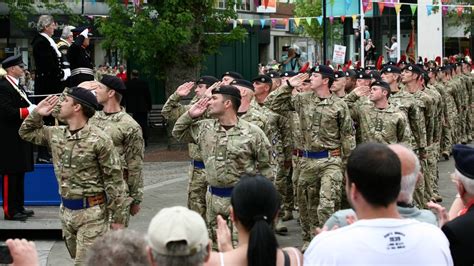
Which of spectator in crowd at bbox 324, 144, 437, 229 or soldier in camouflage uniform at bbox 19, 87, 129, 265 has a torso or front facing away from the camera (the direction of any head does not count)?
the spectator in crowd

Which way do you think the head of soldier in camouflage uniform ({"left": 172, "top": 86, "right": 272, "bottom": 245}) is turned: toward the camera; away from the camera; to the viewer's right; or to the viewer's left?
to the viewer's left

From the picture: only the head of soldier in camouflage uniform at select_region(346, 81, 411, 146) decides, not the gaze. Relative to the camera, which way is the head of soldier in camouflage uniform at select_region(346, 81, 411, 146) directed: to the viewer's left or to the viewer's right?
to the viewer's left

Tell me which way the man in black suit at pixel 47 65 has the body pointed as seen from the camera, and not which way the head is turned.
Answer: to the viewer's right

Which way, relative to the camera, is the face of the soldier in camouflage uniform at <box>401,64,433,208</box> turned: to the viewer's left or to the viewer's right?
to the viewer's left

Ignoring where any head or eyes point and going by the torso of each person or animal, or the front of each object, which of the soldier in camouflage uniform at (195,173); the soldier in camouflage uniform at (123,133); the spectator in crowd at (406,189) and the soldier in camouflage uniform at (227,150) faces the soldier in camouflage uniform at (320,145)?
the spectator in crowd

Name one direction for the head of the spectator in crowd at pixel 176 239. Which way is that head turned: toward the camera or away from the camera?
away from the camera

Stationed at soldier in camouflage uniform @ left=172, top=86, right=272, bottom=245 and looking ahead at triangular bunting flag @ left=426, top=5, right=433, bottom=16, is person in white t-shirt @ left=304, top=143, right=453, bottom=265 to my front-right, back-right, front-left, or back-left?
back-right

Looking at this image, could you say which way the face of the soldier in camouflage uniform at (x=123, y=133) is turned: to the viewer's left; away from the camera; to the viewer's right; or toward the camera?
to the viewer's left

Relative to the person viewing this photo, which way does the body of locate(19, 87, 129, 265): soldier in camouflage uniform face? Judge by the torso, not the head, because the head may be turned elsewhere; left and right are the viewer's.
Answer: facing the viewer and to the left of the viewer

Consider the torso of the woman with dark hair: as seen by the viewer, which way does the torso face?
away from the camera

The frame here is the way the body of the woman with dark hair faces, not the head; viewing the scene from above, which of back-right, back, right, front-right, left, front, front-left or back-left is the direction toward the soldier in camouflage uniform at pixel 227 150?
front

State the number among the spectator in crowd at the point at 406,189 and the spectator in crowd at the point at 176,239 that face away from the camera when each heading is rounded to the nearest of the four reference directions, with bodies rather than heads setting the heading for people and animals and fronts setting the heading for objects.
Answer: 2

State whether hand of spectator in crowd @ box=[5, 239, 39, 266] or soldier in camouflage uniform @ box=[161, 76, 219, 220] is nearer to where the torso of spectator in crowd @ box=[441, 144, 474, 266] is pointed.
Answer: the soldier in camouflage uniform

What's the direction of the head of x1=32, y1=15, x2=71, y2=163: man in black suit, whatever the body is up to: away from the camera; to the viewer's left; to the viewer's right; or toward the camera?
to the viewer's right

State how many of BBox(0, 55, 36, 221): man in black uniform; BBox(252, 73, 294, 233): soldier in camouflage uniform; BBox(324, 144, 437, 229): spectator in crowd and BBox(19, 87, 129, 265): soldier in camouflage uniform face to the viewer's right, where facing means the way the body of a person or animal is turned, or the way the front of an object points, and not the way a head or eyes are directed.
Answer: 1

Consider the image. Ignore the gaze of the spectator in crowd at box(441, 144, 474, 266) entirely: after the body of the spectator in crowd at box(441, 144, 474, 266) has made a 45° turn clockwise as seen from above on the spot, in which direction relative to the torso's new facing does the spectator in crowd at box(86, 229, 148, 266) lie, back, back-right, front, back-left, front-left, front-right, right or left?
back-left

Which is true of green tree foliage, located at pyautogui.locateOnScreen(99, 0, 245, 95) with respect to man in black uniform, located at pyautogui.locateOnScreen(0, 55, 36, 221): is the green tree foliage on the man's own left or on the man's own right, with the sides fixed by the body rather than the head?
on the man's own left

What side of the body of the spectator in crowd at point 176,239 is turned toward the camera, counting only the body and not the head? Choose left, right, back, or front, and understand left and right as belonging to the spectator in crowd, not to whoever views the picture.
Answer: back
